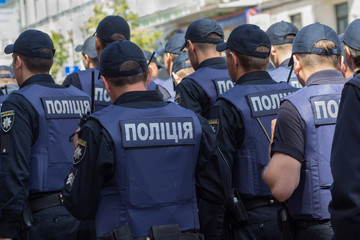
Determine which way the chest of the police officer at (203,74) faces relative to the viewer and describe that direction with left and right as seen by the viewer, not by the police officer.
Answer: facing away from the viewer and to the left of the viewer

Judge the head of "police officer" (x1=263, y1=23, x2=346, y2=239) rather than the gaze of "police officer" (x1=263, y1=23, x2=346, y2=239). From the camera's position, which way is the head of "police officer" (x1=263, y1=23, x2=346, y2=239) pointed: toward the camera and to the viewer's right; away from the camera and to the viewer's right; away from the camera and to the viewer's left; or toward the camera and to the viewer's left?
away from the camera and to the viewer's left

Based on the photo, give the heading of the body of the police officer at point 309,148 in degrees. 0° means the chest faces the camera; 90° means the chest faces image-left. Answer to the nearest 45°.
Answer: approximately 135°

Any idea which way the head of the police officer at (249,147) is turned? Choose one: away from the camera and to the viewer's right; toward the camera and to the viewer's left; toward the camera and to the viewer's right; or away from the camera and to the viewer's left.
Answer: away from the camera and to the viewer's left

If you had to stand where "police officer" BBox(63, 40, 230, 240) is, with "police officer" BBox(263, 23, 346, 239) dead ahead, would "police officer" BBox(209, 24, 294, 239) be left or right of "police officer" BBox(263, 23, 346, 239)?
left

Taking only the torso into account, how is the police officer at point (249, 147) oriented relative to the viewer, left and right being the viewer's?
facing away from the viewer and to the left of the viewer

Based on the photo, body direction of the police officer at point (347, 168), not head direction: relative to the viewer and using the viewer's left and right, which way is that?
facing away from the viewer and to the left of the viewer

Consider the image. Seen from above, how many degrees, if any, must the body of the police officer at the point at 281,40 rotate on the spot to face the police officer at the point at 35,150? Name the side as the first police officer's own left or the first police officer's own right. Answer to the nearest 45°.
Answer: approximately 90° to the first police officer's own left

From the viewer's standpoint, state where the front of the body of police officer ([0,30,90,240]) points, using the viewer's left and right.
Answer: facing away from the viewer and to the left of the viewer

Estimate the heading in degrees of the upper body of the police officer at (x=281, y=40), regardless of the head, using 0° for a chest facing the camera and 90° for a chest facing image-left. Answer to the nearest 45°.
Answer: approximately 135°
